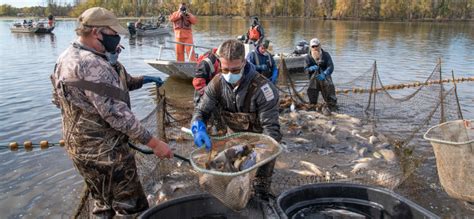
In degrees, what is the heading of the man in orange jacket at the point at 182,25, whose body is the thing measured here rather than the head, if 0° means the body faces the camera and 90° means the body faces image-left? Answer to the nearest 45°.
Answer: approximately 0°

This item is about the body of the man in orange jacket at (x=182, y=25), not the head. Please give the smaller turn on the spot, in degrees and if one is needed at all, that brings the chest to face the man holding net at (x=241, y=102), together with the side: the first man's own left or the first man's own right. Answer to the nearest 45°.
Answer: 0° — they already face them

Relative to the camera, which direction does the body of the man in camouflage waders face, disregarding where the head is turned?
to the viewer's right

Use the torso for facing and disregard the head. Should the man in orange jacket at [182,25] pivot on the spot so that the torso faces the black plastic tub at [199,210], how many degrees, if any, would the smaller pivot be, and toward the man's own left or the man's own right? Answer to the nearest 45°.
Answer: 0° — they already face it

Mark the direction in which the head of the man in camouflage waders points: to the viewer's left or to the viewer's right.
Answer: to the viewer's right

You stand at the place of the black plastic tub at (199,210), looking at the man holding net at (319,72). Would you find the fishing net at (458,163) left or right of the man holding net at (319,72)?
right
